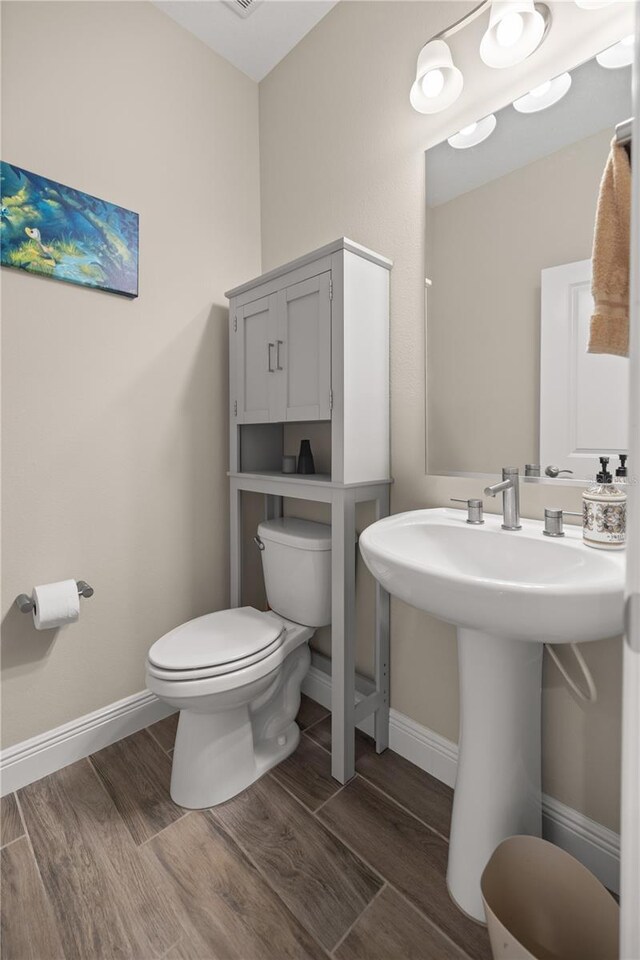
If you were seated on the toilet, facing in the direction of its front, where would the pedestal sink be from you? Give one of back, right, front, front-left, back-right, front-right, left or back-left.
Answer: left

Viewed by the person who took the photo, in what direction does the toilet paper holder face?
facing the viewer and to the right of the viewer

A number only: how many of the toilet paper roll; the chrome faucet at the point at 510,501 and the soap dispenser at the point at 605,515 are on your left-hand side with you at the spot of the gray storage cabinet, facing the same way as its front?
2

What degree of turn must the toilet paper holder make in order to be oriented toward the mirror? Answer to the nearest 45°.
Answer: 0° — it already faces it

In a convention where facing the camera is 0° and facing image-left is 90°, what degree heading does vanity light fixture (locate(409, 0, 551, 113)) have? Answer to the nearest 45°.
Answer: approximately 45°

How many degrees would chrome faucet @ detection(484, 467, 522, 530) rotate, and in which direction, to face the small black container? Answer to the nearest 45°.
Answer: approximately 90° to its right

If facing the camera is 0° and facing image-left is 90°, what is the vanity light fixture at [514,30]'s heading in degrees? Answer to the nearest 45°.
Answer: approximately 45°
